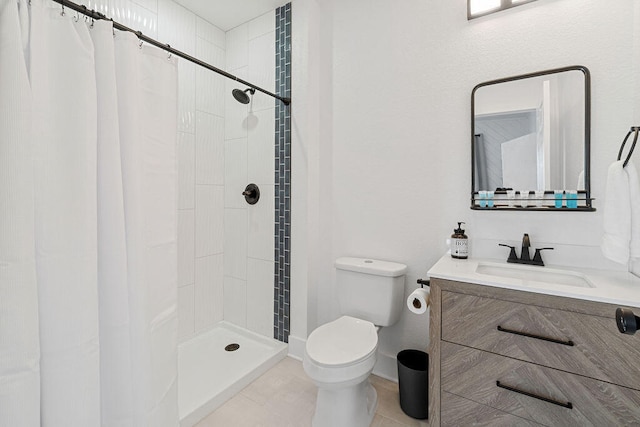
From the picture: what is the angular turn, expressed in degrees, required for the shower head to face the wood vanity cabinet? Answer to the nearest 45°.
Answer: approximately 90° to its left

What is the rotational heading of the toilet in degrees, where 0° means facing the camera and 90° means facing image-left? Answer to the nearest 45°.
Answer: approximately 45°

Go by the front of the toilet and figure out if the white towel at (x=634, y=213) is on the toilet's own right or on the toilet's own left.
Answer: on the toilet's own left

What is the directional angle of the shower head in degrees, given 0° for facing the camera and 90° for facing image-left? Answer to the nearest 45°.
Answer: approximately 45°

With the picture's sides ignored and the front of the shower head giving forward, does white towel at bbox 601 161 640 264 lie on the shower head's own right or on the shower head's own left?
on the shower head's own left

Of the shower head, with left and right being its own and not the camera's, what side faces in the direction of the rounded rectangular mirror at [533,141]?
left

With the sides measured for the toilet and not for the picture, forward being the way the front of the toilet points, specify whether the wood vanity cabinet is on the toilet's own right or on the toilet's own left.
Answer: on the toilet's own left
